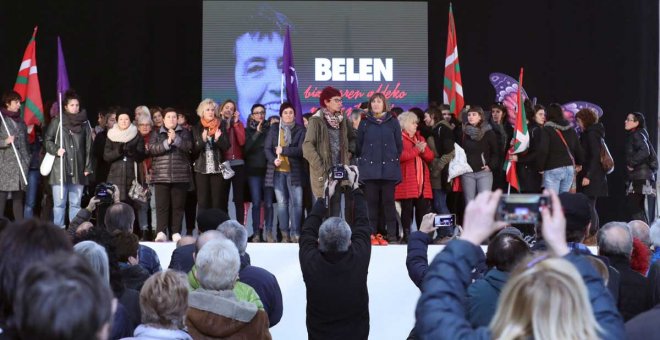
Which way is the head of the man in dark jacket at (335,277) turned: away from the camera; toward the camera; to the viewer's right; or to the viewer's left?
away from the camera

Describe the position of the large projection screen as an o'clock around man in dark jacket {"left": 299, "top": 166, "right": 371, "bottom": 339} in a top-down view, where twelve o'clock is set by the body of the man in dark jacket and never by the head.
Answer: The large projection screen is roughly at 12 o'clock from the man in dark jacket.

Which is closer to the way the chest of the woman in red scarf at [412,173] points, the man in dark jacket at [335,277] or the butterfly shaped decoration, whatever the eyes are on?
the man in dark jacket

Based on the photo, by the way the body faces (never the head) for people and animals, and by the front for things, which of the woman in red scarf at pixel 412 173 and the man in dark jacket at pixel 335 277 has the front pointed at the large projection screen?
the man in dark jacket

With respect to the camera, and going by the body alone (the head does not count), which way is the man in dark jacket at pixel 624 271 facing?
away from the camera

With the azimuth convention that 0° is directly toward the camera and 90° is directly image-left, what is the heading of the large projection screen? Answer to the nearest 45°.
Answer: approximately 0°

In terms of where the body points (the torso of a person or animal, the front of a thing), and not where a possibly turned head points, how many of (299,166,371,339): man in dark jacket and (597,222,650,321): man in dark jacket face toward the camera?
0

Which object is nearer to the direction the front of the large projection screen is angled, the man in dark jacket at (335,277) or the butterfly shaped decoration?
the man in dark jacket

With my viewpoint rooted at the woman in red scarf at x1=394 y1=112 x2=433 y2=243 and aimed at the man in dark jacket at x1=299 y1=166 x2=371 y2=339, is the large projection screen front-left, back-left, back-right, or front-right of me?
back-right

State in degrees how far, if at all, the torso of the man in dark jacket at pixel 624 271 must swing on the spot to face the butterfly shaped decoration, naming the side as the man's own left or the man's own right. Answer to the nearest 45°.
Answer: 0° — they already face it

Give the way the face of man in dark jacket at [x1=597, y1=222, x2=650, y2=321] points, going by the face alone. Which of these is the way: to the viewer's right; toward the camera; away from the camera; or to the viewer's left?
away from the camera

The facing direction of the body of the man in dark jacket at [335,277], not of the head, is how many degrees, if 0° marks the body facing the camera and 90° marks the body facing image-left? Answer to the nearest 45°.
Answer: approximately 180°

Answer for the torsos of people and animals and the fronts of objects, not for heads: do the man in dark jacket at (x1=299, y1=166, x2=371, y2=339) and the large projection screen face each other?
yes

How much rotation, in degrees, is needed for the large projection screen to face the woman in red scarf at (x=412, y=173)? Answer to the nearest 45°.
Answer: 0° — it already faces them

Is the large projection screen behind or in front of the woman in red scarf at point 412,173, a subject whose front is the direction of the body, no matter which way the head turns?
behind
